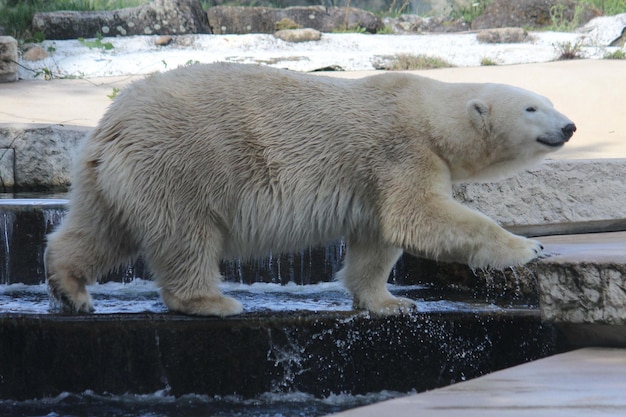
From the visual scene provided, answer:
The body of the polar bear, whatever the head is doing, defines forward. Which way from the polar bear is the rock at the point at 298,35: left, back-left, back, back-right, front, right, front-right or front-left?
left

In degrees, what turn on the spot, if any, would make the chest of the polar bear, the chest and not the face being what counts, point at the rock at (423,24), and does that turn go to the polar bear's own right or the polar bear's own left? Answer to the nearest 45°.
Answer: approximately 90° to the polar bear's own left

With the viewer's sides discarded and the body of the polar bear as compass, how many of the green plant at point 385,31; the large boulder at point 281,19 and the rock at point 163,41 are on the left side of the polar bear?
3

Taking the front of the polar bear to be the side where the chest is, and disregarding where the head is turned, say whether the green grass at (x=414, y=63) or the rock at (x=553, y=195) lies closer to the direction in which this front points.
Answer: the rock

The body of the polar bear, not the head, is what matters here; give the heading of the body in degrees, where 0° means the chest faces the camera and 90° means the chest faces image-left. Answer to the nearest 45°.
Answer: approximately 270°

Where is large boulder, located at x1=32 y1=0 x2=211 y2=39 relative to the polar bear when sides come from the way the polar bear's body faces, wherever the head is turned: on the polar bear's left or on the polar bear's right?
on the polar bear's left

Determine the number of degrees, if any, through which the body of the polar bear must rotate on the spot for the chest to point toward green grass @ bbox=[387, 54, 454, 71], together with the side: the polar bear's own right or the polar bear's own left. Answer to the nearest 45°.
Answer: approximately 90° to the polar bear's own left

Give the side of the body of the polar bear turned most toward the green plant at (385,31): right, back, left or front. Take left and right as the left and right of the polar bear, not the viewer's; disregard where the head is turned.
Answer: left

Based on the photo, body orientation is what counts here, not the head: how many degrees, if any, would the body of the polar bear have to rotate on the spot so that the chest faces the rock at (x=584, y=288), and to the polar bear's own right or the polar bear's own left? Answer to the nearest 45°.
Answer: approximately 45° to the polar bear's own right

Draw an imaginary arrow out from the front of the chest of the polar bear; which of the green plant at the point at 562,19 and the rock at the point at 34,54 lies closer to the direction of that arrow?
the green plant

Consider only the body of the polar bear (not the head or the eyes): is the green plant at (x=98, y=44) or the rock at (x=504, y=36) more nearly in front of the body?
the rock

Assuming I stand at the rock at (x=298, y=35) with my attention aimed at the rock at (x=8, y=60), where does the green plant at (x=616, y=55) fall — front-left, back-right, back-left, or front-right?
back-left

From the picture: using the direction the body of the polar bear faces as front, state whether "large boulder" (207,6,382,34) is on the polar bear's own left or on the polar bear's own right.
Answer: on the polar bear's own left

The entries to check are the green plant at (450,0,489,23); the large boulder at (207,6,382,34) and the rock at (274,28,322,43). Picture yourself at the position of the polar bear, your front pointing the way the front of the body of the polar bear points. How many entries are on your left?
3

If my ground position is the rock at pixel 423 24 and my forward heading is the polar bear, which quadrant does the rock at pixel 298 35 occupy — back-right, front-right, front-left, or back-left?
front-right
